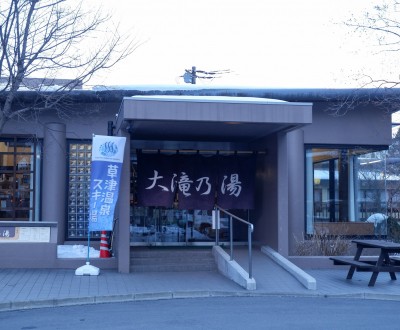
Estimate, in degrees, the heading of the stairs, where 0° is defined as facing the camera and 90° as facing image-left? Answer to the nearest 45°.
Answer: approximately 0°

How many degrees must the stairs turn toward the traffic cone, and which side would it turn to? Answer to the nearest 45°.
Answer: approximately 90° to its right

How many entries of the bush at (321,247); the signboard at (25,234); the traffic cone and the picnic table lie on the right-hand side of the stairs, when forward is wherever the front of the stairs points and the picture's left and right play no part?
2

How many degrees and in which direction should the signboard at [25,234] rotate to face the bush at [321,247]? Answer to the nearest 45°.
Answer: approximately 90° to its left

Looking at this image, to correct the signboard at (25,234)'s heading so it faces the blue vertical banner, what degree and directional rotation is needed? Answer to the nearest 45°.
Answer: approximately 45° to its left

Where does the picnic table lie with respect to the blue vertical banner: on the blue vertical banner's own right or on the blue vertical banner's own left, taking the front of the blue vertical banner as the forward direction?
on the blue vertical banner's own left

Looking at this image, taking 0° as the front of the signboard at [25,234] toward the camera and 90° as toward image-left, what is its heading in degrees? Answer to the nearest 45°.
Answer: approximately 0°

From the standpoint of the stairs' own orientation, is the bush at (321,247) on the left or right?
on its left

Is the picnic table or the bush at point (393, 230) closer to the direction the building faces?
the picnic table

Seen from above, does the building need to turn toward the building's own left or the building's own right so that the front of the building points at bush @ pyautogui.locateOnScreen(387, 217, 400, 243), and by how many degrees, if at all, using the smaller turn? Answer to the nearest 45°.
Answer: approximately 90° to the building's own left

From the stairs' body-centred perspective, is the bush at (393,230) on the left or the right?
on its left

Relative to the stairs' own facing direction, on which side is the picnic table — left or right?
on its left
